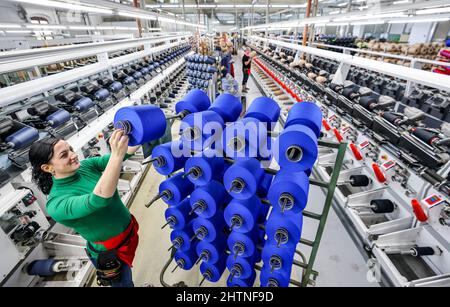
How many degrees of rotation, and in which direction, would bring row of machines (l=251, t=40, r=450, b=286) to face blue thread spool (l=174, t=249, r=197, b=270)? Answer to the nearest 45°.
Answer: approximately 45° to its left

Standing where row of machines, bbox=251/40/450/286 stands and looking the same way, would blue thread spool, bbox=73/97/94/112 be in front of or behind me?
in front

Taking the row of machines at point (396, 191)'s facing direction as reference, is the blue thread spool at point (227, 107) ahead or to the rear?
ahead

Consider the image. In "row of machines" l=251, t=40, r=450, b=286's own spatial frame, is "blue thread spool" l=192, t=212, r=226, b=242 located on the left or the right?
on its left

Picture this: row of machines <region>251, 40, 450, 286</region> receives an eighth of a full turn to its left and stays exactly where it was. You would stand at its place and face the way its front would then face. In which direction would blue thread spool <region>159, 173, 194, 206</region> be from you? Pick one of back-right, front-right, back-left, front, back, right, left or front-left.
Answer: front

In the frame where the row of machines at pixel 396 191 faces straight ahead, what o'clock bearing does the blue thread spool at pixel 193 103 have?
The blue thread spool is roughly at 11 o'clock from the row of machines.

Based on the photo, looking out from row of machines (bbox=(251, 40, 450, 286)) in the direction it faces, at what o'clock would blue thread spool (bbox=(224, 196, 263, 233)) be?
The blue thread spool is roughly at 10 o'clock from the row of machines.

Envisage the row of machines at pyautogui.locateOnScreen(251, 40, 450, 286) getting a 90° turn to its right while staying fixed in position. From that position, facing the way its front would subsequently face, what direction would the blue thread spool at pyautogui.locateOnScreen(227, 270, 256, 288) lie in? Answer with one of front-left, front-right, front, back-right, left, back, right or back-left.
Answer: back-left

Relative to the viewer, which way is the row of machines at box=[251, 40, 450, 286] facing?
to the viewer's left

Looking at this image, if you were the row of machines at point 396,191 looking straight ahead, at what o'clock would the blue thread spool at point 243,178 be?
The blue thread spool is roughly at 10 o'clock from the row of machines.

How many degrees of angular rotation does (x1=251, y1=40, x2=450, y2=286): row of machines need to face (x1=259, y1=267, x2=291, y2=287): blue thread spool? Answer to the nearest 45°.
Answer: approximately 45° to its left

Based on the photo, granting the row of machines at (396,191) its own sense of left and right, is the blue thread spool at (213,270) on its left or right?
on its left

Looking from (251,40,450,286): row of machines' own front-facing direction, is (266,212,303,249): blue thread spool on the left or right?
on its left

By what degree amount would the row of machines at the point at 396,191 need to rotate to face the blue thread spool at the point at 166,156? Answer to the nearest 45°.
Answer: approximately 45° to its left

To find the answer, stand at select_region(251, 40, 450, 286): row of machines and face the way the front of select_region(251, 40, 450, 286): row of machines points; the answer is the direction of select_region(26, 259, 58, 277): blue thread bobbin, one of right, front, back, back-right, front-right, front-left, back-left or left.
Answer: front-left

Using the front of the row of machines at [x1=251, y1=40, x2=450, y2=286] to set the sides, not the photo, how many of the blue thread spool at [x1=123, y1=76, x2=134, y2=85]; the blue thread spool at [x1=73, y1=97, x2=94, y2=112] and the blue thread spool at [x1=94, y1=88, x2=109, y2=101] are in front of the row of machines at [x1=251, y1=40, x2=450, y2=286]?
3

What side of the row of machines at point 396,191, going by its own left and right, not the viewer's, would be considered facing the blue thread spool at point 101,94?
front
